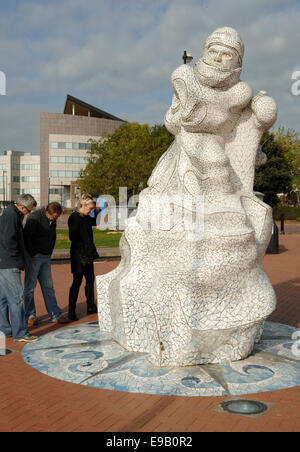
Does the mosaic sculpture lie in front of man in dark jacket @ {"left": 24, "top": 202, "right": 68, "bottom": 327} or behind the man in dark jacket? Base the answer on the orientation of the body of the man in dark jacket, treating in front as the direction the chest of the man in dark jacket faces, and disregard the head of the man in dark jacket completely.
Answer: in front

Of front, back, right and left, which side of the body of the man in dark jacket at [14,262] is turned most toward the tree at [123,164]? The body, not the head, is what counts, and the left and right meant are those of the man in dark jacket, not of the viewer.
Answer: left

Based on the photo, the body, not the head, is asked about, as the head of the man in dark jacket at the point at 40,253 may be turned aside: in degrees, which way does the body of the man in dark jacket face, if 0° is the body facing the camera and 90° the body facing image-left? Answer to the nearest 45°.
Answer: approximately 315°

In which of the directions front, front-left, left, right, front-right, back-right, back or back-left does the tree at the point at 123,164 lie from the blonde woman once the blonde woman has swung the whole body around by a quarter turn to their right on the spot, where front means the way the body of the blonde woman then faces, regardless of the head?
back

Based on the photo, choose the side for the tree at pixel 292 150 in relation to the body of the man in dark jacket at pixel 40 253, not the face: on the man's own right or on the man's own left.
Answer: on the man's own left

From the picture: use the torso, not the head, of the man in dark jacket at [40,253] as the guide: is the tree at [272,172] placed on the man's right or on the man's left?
on the man's left

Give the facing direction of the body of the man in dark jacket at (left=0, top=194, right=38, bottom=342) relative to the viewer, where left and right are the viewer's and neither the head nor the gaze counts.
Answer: facing to the right of the viewer

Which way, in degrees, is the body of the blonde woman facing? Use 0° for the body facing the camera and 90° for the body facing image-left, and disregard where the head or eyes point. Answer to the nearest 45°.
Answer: approximately 270°

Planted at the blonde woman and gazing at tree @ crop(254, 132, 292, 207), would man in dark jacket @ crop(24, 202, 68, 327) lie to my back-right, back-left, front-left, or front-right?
back-left
